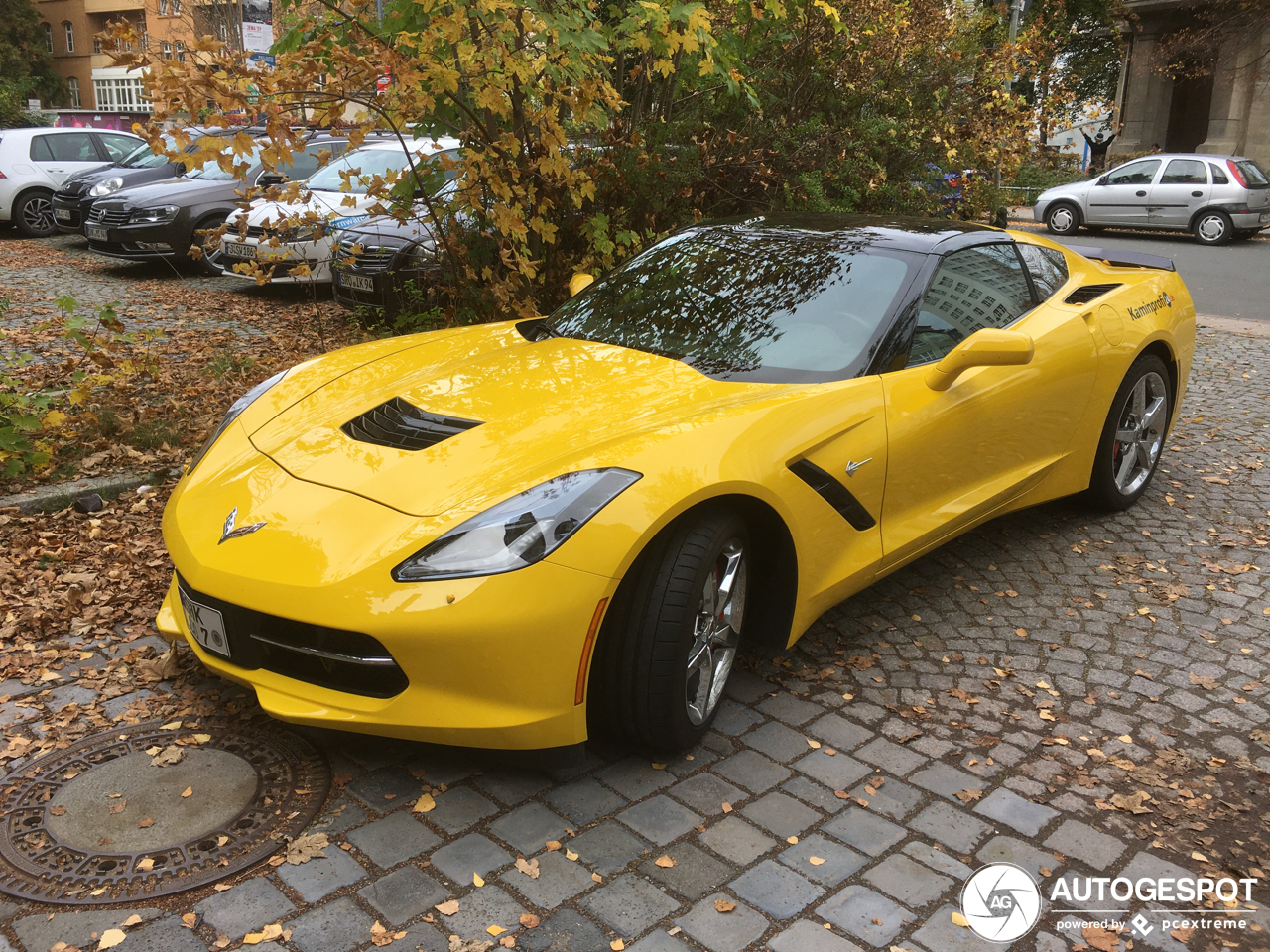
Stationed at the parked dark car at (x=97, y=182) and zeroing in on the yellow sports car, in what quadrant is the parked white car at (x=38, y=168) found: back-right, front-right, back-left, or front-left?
back-right

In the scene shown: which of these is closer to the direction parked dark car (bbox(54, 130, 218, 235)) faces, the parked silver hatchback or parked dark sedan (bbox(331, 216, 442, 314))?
the parked dark sedan

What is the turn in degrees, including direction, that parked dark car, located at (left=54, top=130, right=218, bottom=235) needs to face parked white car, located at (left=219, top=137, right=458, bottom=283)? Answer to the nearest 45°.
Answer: approximately 45° to its left

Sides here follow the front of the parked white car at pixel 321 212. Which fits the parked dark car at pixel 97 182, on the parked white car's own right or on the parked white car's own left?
on the parked white car's own right

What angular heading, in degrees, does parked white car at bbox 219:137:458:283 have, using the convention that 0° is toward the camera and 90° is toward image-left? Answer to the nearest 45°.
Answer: approximately 45°

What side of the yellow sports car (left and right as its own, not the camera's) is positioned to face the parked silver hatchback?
back

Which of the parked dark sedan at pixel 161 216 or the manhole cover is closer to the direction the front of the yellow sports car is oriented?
the manhole cover

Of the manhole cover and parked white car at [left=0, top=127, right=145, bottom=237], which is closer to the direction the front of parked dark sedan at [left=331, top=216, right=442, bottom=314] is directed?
the manhole cover

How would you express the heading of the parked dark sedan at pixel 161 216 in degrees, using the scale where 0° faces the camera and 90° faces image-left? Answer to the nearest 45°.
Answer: approximately 45°
